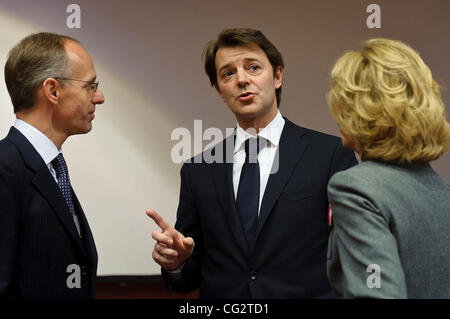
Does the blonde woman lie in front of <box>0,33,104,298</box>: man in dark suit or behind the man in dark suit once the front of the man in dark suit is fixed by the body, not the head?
in front

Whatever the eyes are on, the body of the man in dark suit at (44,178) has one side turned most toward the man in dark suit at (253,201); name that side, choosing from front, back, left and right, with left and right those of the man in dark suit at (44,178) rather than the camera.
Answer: front

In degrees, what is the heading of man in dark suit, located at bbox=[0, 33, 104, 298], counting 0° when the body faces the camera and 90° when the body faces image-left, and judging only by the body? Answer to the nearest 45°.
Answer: approximately 270°

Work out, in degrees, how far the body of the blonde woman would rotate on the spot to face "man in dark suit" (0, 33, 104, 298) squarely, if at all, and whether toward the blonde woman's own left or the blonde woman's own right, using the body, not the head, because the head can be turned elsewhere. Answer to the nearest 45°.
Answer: approximately 45° to the blonde woman's own left

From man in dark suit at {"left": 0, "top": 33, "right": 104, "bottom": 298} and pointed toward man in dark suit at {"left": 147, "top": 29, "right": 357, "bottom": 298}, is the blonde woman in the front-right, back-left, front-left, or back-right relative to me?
front-right

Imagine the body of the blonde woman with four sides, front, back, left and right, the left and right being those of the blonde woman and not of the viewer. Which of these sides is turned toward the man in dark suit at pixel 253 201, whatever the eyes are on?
front

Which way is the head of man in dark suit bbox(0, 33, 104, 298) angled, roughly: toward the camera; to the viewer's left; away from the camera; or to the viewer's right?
to the viewer's right

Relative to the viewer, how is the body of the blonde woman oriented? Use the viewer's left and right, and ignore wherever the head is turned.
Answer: facing away from the viewer and to the left of the viewer

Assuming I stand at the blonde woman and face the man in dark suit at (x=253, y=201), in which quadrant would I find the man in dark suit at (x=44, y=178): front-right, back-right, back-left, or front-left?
front-left

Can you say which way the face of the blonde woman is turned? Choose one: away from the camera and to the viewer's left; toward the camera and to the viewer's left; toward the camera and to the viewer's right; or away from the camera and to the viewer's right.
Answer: away from the camera and to the viewer's left
